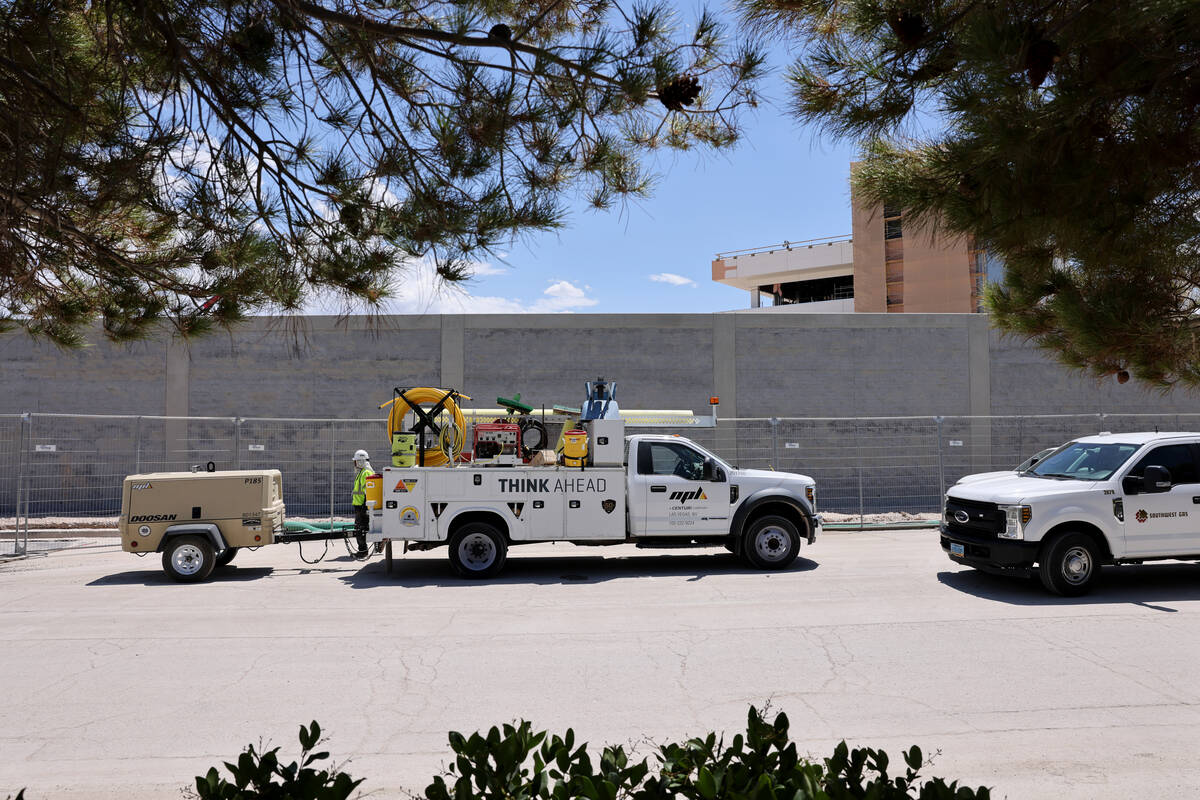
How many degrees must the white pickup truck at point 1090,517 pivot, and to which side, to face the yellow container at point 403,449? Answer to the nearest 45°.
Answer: approximately 45° to its right

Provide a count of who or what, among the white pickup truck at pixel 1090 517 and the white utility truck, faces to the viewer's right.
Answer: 1

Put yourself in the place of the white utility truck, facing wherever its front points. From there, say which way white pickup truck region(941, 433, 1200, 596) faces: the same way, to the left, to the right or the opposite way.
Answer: the opposite way

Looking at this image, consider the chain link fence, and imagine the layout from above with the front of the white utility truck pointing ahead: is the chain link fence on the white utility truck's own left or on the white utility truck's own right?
on the white utility truck's own left

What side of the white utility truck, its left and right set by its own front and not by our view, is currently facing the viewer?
right

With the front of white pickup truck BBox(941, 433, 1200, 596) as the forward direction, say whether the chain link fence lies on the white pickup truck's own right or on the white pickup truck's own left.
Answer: on the white pickup truck's own right

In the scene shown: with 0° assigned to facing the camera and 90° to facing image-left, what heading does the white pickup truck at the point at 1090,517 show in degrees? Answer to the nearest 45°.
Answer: approximately 45°
